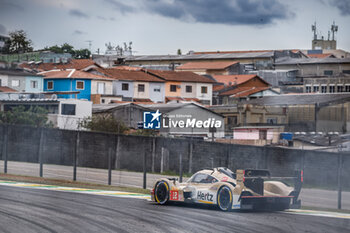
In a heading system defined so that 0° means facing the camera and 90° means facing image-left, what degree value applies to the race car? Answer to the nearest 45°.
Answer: approximately 135°
